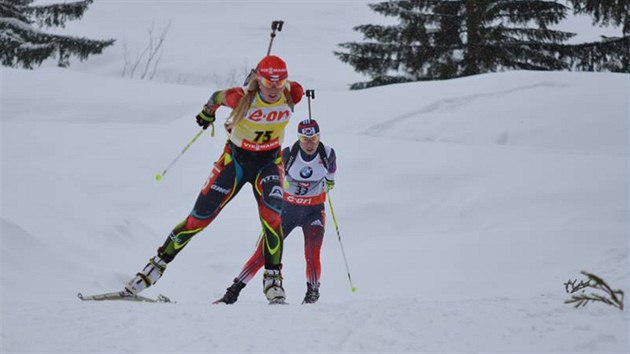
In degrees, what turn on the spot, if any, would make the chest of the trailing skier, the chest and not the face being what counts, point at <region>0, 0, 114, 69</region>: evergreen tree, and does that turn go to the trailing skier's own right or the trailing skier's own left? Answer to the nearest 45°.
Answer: approximately 135° to the trailing skier's own right

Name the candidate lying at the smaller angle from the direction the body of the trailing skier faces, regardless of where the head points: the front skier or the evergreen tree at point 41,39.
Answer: the front skier

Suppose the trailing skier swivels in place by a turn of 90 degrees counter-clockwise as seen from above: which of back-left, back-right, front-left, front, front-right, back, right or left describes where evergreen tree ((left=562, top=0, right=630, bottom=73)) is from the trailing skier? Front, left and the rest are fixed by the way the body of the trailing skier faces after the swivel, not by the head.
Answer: front-left

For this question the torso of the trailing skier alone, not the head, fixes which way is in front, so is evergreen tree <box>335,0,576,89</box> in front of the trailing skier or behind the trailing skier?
behind

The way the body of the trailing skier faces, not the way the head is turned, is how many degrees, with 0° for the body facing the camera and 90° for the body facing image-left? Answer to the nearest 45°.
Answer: approximately 0°

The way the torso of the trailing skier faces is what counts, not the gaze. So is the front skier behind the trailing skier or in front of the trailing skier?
in front

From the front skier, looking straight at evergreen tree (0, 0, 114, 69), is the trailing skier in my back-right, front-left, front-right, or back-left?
front-right
